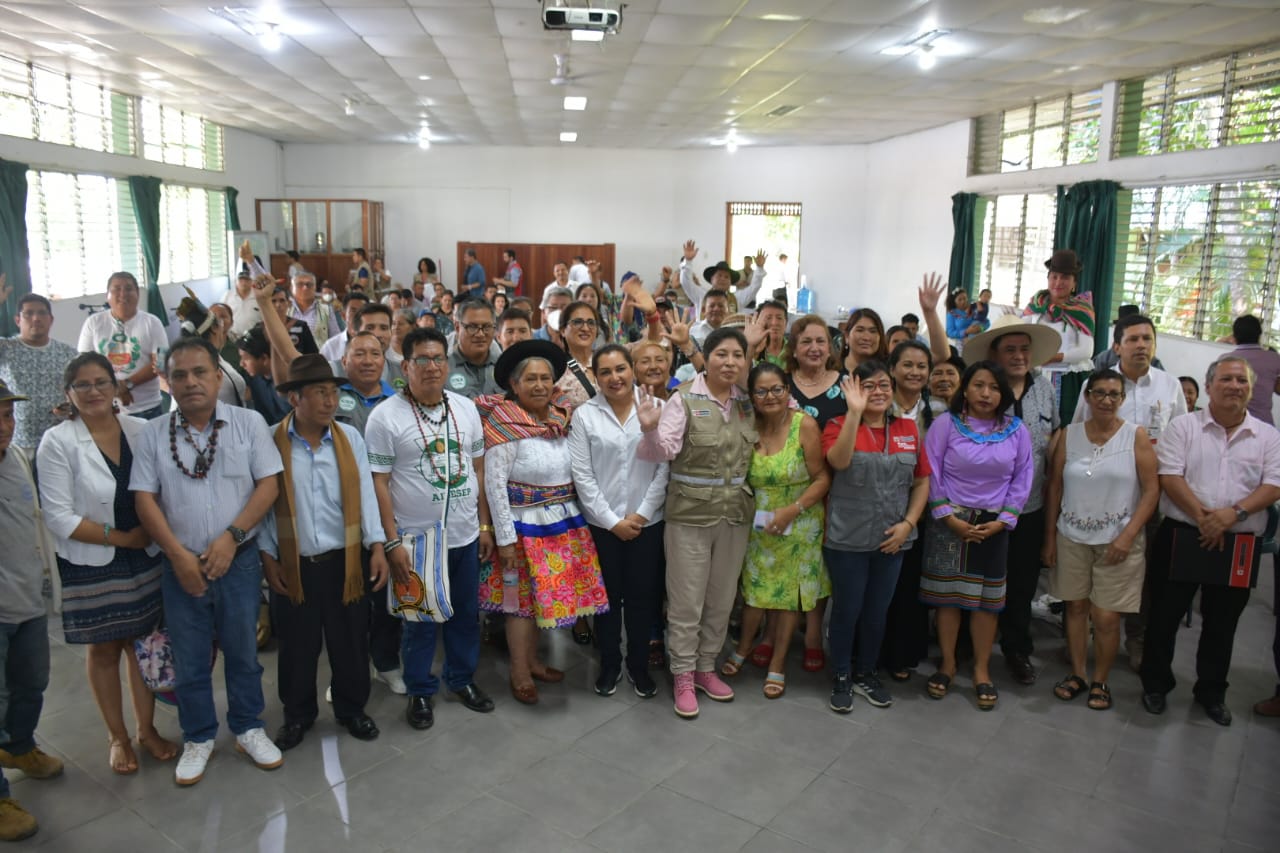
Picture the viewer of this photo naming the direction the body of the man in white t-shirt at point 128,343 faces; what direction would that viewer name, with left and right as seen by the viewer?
facing the viewer

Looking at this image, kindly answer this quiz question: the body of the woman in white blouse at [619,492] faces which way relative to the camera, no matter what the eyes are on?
toward the camera

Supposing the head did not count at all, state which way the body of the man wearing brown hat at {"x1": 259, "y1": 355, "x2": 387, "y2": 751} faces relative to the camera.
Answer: toward the camera

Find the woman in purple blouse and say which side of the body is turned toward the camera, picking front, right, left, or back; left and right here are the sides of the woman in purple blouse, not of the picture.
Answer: front

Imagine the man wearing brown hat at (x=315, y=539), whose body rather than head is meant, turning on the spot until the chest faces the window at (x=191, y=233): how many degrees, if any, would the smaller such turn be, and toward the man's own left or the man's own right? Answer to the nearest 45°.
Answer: approximately 180°

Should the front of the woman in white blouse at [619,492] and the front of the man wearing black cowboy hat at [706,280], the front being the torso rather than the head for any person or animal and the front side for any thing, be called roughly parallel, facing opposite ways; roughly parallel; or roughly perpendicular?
roughly parallel

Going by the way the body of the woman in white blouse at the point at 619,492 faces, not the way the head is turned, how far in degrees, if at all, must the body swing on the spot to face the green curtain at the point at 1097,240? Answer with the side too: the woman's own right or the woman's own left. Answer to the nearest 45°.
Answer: approximately 135° to the woman's own left

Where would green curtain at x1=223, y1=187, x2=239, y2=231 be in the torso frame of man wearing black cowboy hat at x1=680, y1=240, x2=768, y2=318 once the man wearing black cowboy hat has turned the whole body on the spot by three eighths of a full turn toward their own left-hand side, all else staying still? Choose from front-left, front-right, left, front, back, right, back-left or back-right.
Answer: left

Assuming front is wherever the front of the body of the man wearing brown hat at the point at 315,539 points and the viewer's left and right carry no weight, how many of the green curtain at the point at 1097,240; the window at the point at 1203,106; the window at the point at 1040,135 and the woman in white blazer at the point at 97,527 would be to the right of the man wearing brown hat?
1

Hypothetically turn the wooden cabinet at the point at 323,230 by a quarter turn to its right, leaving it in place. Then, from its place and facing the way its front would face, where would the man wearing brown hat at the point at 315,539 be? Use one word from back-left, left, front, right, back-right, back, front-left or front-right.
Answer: left

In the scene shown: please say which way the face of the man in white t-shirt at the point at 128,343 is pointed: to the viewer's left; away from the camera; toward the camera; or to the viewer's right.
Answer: toward the camera

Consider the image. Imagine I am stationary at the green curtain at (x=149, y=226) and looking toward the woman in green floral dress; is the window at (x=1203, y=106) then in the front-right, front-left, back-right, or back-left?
front-left

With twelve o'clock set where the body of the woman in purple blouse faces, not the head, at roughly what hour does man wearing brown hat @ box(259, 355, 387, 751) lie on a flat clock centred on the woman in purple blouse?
The man wearing brown hat is roughly at 2 o'clock from the woman in purple blouse.

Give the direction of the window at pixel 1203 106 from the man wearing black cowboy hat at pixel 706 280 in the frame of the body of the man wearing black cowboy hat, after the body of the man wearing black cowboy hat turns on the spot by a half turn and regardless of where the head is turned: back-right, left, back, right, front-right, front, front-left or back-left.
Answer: right
